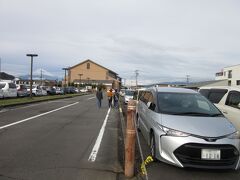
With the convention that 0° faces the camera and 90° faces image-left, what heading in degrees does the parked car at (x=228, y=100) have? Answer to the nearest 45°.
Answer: approximately 315°

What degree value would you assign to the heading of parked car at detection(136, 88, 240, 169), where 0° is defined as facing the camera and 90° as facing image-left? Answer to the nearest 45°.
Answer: approximately 315°

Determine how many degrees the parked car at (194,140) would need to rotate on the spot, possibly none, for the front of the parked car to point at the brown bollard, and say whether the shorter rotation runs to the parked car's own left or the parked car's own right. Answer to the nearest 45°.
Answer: approximately 90° to the parked car's own right

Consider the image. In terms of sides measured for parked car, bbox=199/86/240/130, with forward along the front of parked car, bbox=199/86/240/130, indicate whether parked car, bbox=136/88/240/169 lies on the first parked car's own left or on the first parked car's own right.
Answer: on the first parked car's own right

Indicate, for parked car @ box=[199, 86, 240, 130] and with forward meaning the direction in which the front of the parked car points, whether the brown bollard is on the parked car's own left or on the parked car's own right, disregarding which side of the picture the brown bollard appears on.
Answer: on the parked car's own right
